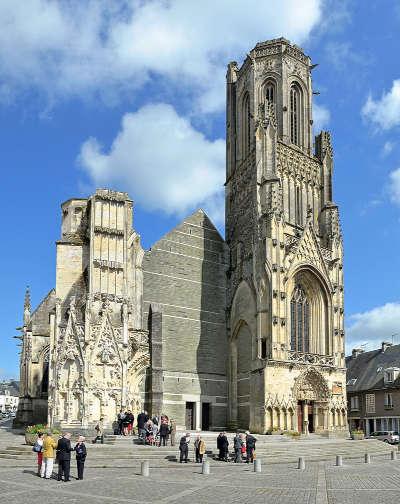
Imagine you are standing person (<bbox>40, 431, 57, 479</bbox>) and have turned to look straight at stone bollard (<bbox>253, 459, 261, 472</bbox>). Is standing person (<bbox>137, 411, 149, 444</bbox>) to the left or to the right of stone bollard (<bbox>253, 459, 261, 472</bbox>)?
left

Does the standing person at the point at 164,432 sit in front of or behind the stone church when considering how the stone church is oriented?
in front

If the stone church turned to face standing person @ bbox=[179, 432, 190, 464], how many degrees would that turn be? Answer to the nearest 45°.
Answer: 0° — it already faces them

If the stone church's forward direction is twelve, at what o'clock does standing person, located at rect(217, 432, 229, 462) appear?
The standing person is roughly at 12 o'clock from the stone church.

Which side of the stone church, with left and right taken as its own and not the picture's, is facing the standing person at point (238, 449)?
front

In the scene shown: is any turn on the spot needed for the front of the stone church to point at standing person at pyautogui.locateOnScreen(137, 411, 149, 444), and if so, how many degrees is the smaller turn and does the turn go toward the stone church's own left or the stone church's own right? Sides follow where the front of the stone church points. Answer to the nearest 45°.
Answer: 0° — it already faces them

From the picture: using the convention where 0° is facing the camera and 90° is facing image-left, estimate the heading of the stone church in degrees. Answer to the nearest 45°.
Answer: approximately 0°

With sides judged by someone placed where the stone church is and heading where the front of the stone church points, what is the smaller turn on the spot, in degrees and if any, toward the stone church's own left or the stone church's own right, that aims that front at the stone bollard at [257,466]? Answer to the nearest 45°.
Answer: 0° — it already faces it
